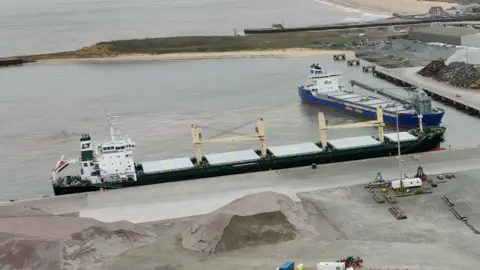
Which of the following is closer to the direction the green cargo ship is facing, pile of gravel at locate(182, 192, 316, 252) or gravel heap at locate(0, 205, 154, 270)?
the pile of gravel

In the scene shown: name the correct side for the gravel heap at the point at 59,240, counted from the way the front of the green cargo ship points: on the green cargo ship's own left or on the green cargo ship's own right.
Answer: on the green cargo ship's own right

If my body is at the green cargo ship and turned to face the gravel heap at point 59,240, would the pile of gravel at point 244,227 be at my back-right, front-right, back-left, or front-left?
front-left

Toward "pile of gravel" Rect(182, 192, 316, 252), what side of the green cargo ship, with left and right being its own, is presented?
right

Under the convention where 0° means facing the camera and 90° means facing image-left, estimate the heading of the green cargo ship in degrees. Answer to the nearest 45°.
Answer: approximately 270°

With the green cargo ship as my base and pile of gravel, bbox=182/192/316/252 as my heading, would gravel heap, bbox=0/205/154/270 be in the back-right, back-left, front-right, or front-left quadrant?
front-right
